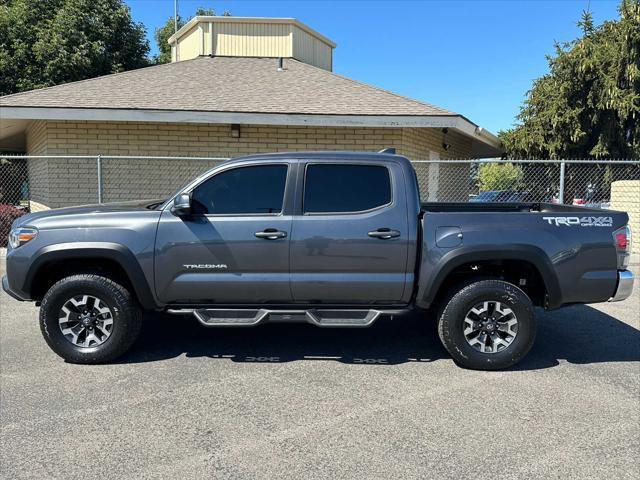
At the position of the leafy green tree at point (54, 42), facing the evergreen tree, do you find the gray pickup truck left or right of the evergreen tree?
right

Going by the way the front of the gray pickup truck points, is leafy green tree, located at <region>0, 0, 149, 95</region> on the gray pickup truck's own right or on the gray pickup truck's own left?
on the gray pickup truck's own right

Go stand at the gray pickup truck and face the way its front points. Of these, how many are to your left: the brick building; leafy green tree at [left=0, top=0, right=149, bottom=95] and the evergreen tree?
0

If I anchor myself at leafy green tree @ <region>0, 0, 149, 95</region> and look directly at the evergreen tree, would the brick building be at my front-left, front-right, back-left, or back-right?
front-right

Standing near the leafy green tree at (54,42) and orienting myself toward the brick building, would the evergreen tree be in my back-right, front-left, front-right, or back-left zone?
front-left

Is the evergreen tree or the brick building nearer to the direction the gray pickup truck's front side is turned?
the brick building

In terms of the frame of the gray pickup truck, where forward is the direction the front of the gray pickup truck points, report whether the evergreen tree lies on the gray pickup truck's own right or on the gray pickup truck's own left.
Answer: on the gray pickup truck's own right

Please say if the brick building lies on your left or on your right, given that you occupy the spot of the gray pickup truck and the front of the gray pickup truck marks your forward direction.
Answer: on your right

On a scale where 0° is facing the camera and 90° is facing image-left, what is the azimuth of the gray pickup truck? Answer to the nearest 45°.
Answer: approximately 90°

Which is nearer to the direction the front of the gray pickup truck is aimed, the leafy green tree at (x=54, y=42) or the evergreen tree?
the leafy green tree
